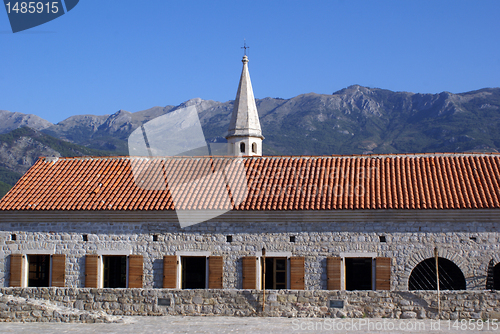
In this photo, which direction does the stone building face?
toward the camera

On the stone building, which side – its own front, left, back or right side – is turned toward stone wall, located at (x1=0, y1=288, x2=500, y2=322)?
front

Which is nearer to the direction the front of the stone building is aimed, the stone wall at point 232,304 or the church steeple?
the stone wall

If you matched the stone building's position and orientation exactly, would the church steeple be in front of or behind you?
behind
